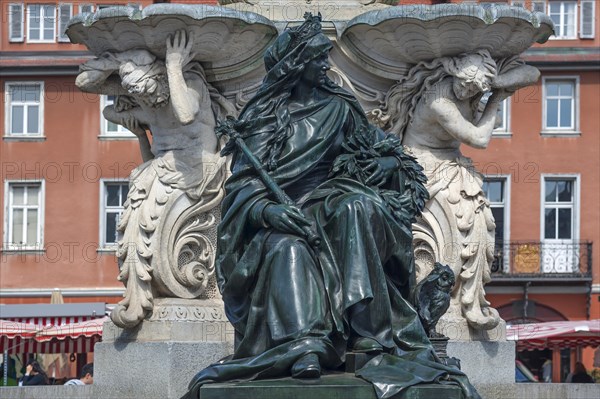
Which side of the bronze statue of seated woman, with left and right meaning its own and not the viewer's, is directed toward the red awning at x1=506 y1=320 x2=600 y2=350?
back

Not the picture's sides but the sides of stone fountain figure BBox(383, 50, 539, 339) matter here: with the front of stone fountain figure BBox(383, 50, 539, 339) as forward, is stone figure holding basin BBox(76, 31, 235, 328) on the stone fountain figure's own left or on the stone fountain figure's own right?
on the stone fountain figure's own right

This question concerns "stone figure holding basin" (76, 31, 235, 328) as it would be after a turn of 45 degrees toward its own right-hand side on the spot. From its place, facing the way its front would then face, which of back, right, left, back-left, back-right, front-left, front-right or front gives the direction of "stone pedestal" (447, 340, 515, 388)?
back

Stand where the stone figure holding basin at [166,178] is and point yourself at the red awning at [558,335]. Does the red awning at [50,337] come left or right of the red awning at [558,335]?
left

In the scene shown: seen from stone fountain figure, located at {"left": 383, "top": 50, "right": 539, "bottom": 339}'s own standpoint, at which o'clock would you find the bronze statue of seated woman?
The bronze statue of seated woman is roughly at 2 o'clock from the stone fountain figure.

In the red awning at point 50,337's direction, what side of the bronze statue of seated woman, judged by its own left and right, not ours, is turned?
back

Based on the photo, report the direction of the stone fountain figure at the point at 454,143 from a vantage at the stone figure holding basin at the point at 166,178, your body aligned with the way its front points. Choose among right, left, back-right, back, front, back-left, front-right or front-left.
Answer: back-left

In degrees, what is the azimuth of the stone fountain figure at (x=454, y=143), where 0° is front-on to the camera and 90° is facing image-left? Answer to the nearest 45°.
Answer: approximately 315°

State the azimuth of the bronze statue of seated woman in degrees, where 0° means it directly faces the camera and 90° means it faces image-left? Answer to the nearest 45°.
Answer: approximately 0°

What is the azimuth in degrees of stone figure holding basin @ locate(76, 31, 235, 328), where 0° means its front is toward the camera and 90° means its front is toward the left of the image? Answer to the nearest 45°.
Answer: approximately 45°
